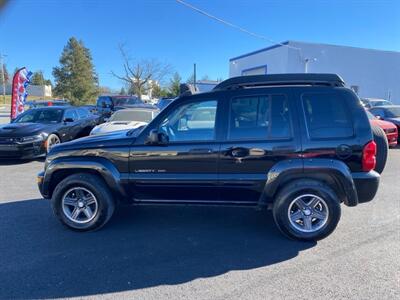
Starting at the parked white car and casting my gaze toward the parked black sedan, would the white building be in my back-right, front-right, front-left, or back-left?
back-right

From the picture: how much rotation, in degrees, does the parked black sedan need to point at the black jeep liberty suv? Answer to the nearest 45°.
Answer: approximately 45° to its left

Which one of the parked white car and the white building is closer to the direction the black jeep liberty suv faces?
the parked white car

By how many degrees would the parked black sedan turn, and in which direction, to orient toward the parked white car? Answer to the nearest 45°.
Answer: approximately 135° to its left

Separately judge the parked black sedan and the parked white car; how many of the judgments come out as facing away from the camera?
0

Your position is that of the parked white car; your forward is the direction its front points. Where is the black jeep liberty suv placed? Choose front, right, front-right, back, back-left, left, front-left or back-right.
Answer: front-left

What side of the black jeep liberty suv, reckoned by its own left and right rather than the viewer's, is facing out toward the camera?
left

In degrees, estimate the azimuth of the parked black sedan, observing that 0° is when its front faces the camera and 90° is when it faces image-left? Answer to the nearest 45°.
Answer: approximately 45°

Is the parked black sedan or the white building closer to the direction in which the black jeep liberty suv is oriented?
the parked black sedan

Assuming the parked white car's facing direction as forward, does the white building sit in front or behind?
behind

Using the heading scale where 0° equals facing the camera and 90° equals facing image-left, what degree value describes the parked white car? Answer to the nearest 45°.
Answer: approximately 45°
